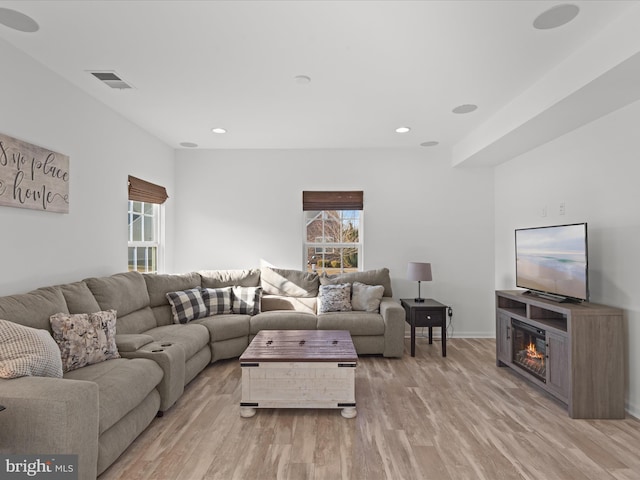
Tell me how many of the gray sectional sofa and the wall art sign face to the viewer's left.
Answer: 0

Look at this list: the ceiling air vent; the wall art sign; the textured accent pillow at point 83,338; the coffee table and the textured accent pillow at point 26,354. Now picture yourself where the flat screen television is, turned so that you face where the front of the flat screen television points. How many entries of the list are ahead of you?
5

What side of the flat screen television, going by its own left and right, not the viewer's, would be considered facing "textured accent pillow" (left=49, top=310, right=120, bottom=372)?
front

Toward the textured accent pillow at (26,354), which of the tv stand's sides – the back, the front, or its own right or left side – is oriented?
front

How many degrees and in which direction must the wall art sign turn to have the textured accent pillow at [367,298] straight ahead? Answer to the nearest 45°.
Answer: approximately 45° to its left

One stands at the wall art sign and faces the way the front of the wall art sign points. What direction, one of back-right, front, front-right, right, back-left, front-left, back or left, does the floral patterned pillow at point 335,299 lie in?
front-left

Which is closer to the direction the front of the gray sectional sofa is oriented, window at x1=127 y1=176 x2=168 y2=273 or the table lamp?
the table lamp

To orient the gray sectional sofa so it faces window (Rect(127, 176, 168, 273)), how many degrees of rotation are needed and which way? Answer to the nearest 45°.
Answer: approximately 135° to its left

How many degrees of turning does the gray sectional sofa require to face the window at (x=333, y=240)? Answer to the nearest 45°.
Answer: approximately 90° to its left

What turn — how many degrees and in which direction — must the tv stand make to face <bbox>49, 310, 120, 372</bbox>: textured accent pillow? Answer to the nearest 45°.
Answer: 0° — it already faces it

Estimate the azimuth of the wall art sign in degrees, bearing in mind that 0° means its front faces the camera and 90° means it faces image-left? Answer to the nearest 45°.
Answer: approximately 315°

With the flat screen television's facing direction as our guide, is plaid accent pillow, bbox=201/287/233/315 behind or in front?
in front

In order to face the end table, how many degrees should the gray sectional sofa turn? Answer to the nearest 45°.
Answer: approximately 45° to its left

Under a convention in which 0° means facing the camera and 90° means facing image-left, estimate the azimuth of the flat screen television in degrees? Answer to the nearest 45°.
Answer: approximately 45°

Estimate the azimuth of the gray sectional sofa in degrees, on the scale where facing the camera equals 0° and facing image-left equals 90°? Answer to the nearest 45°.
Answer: approximately 315°

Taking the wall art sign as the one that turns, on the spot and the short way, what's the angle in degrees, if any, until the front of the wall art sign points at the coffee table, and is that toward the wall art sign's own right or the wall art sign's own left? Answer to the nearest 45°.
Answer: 0° — it already faces it

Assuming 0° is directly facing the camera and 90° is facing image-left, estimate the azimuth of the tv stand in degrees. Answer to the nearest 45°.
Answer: approximately 45°

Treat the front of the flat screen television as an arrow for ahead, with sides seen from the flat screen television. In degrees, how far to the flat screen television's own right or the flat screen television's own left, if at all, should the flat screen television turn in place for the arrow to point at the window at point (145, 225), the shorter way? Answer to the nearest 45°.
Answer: approximately 45° to the flat screen television's own right
